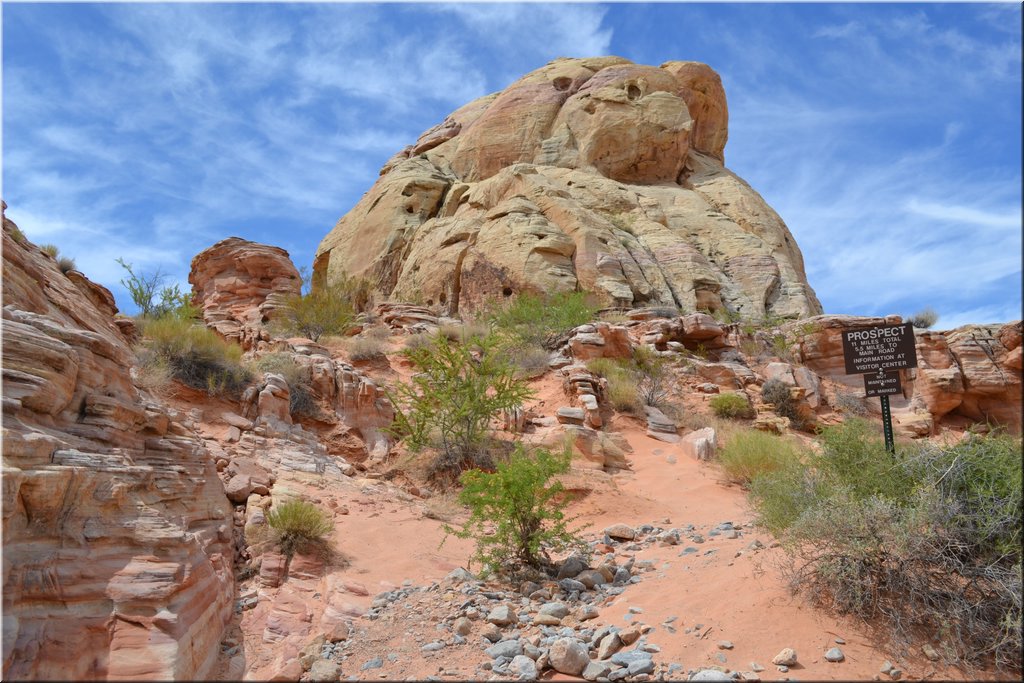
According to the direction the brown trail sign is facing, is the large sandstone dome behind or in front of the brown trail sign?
behind

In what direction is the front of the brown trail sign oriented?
toward the camera

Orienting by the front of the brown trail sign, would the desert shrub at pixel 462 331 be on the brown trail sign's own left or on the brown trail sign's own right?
on the brown trail sign's own right

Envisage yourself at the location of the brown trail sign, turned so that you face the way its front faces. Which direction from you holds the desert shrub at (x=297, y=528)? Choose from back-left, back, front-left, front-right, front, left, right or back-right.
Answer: front-right

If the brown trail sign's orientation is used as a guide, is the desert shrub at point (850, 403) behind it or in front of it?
behind

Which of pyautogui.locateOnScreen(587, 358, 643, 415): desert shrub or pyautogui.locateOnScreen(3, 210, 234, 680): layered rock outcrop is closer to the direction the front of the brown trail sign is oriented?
the layered rock outcrop

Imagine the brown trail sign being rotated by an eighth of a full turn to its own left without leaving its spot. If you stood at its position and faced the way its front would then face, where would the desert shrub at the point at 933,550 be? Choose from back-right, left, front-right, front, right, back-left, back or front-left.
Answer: front-right

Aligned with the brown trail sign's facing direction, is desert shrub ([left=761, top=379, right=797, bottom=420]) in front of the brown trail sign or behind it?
behind

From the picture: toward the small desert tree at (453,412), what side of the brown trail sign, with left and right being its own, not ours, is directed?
right

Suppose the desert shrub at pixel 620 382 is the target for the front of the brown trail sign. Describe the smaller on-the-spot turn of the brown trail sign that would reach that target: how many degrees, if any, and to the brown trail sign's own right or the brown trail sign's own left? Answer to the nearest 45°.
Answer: approximately 135° to the brown trail sign's own right
